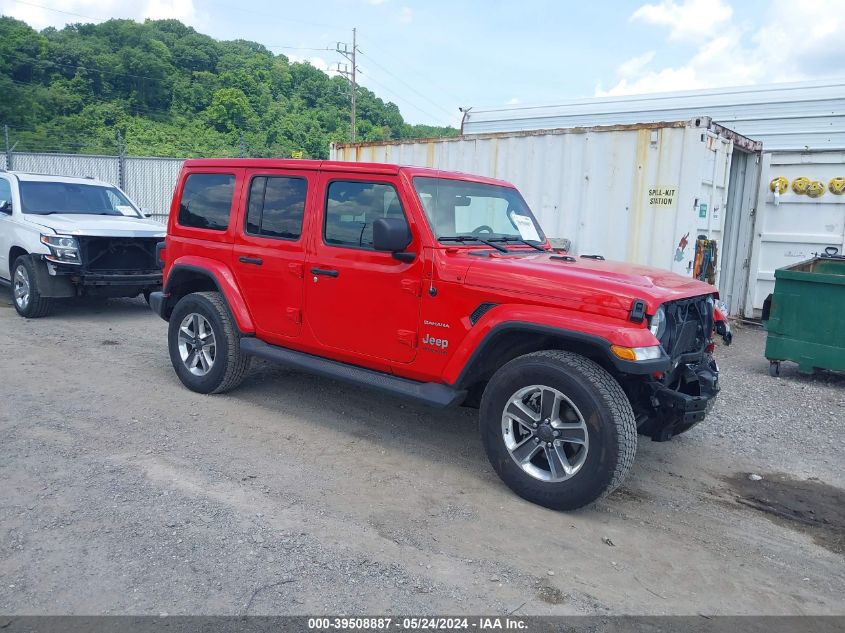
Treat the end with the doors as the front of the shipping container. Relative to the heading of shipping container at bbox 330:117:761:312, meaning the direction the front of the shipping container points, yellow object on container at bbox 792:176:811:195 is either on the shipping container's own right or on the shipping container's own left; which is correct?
on the shipping container's own left

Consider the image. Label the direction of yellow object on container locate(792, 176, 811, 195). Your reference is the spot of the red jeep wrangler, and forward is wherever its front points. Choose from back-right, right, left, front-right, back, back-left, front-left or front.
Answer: left

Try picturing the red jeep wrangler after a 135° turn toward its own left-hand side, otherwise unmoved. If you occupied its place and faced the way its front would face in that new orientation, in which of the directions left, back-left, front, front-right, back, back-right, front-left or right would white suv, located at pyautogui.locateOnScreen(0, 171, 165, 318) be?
front-left

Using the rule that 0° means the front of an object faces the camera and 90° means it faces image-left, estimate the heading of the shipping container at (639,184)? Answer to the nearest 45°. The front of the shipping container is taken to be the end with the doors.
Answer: approximately 315°

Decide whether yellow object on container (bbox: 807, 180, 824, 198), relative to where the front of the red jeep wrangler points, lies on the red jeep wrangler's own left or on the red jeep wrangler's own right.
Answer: on the red jeep wrangler's own left

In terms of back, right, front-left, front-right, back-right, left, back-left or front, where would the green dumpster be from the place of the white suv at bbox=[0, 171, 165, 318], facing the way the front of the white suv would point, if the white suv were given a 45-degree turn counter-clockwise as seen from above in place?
front-right

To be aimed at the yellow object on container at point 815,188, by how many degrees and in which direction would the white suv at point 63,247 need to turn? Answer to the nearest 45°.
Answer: approximately 45° to its left

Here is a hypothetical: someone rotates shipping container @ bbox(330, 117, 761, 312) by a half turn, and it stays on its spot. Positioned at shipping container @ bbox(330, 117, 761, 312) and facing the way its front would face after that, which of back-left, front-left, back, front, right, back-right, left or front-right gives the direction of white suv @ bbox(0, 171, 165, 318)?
front-left

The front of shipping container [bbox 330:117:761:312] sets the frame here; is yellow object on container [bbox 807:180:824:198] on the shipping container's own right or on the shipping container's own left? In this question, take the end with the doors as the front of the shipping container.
on the shipping container's own left

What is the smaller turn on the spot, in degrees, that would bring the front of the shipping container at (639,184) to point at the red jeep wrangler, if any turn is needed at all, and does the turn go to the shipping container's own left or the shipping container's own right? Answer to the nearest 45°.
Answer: approximately 45° to the shipping container's own right

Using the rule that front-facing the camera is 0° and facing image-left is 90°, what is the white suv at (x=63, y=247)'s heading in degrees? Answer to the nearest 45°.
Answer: approximately 315°

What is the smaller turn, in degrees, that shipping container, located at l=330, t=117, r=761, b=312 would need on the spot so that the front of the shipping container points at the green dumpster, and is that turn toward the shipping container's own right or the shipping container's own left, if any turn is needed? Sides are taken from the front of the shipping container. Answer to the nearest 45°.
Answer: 0° — it already faces it

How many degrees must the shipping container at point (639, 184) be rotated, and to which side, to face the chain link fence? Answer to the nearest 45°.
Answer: approximately 180°
